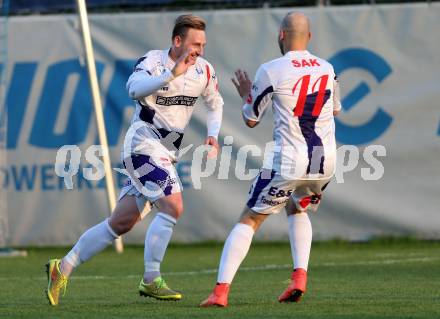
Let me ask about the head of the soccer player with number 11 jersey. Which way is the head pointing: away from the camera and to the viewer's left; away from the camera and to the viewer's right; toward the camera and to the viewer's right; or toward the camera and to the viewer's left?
away from the camera and to the viewer's left

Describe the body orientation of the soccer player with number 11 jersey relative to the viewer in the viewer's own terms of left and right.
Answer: facing away from the viewer and to the left of the viewer

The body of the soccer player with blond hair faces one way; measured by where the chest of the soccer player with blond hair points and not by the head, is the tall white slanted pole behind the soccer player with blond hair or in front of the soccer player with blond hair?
behind

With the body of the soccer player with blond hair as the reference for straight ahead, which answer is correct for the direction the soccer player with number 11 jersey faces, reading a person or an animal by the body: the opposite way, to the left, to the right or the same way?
the opposite way

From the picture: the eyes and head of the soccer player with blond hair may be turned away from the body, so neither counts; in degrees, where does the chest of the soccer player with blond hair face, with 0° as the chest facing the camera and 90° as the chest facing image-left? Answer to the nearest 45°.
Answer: approximately 315°
